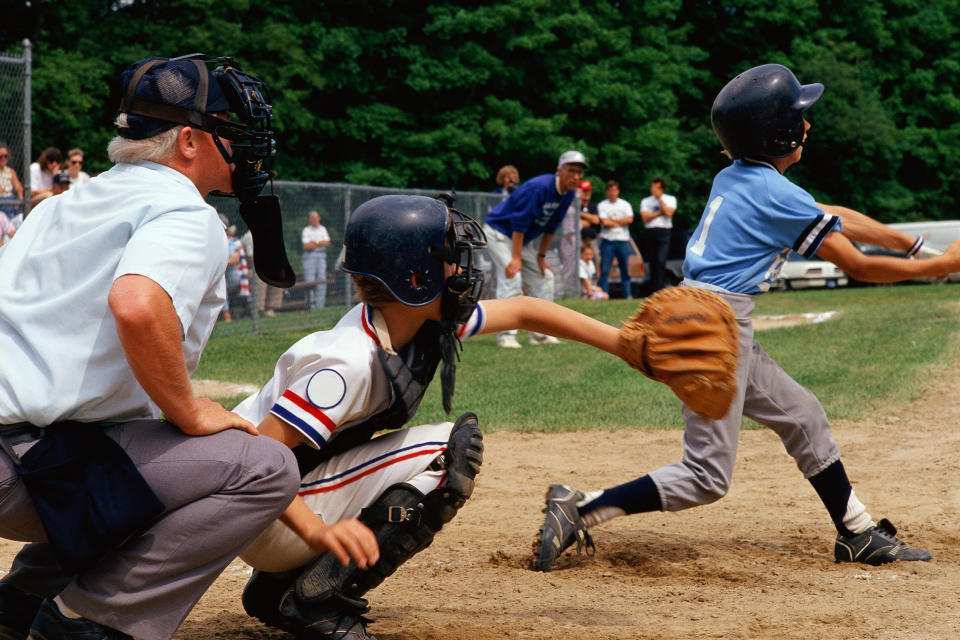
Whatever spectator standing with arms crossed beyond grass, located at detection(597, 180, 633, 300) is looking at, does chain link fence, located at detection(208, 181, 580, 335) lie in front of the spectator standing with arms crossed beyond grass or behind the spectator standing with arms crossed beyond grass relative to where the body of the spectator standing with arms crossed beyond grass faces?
in front

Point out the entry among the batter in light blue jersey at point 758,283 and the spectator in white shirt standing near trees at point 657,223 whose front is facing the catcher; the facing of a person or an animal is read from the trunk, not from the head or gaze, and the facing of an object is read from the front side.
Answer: the spectator in white shirt standing near trees

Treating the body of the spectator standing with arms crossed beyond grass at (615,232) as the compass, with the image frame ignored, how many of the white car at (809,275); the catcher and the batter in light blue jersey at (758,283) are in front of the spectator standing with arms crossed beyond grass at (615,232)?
2

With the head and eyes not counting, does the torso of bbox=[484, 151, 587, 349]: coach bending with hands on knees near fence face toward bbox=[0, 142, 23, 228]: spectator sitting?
no

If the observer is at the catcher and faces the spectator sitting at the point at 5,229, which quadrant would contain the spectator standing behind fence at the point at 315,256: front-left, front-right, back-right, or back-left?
front-right

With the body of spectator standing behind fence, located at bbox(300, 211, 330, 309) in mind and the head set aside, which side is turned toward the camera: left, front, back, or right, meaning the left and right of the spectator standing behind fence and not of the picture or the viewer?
front

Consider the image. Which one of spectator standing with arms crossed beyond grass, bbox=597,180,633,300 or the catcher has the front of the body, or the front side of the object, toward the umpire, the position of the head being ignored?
the spectator standing with arms crossed beyond grass

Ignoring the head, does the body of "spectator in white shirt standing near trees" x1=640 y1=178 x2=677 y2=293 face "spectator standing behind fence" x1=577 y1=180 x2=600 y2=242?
no

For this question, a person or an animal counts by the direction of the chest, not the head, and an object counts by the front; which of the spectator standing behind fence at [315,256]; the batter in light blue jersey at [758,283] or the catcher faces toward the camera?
the spectator standing behind fence

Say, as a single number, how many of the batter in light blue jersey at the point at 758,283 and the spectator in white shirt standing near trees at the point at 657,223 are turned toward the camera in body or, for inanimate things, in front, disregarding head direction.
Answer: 1

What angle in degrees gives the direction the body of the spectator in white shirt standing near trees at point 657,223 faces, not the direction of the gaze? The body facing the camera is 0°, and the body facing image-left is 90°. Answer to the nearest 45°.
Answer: approximately 0°

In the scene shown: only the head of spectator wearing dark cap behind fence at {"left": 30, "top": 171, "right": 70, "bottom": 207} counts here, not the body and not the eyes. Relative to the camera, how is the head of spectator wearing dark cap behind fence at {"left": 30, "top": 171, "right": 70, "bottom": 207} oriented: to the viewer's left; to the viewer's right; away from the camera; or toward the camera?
toward the camera

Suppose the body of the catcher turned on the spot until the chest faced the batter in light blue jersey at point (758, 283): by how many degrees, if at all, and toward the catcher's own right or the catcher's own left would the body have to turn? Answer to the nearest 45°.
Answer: approximately 45° to the catcher's own left

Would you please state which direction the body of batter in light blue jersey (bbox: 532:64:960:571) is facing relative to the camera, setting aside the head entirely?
to the viewer's right

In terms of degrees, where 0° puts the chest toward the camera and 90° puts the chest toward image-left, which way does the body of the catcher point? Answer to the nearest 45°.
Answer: approximately 270°

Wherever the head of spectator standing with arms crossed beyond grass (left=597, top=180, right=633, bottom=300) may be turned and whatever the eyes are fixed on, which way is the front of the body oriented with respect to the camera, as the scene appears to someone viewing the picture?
toward the camera

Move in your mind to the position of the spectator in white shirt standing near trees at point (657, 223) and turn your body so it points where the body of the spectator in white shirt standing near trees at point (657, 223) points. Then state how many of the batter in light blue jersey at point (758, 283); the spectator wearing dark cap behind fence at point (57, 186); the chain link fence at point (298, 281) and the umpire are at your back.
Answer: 0
